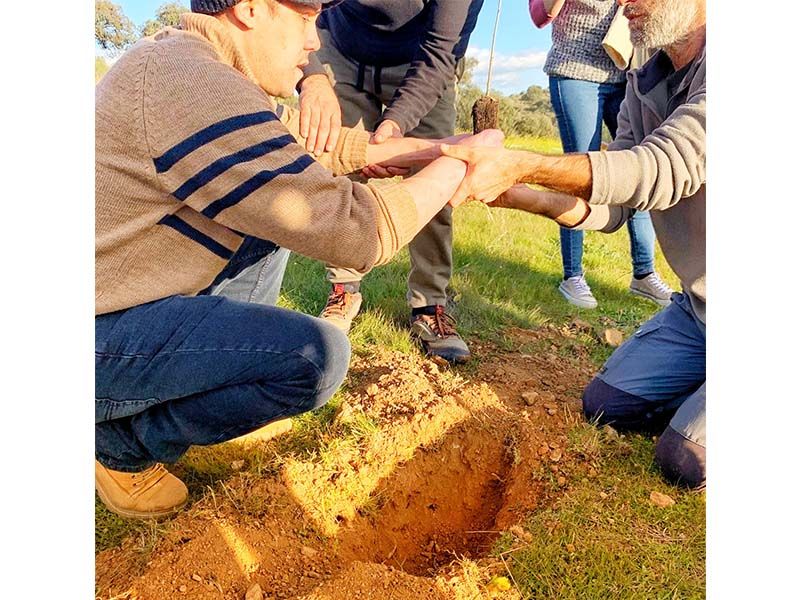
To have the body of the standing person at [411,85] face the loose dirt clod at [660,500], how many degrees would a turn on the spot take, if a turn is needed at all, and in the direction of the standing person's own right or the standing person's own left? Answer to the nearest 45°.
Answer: approximately 45° to the standing person's own left

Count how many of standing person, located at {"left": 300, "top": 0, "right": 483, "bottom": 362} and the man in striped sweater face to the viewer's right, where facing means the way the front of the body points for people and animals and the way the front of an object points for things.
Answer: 1

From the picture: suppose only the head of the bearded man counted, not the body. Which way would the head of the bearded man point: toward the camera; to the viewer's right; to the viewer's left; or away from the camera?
to the viewer's left

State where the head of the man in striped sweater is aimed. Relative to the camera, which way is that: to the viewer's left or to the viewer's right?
to the viewer's right

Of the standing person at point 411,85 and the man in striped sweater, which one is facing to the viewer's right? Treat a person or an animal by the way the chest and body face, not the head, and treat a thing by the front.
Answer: the man in striped sweater

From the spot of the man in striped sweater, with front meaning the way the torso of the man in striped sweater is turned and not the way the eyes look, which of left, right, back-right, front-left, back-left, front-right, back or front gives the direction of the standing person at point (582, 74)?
front-left

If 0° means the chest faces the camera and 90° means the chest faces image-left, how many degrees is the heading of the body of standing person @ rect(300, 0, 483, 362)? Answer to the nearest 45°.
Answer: approximately 0°

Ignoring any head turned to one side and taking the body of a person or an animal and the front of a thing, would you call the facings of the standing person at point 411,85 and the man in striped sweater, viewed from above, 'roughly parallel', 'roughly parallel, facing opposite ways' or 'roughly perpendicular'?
roughly perpendicular

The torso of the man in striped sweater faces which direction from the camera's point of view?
to the viewer's right
